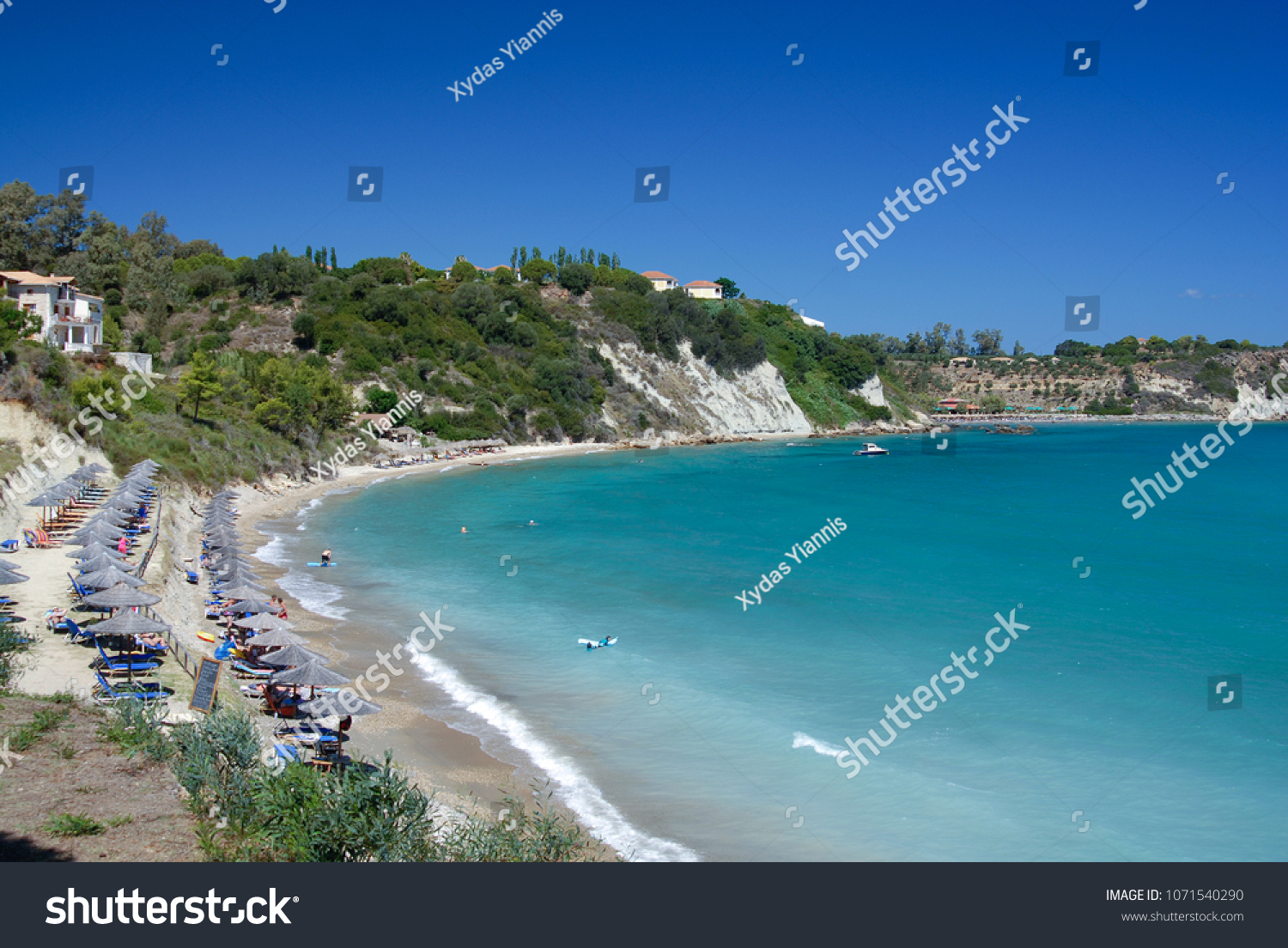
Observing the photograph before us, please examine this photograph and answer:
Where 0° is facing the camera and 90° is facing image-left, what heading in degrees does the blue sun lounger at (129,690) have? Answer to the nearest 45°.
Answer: approximately 270°

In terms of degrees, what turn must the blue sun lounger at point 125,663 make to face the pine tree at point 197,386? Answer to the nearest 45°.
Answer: approximately 90° to its left

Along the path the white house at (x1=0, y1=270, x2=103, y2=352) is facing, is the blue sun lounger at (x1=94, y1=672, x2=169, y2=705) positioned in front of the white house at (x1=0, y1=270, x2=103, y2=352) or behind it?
in front

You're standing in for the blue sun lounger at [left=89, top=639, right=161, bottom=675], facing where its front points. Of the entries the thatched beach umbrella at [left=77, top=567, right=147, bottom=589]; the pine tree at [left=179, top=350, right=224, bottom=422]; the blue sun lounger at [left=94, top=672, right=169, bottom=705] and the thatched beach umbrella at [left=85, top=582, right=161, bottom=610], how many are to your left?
3

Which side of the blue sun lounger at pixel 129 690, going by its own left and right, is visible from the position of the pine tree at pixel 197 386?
left

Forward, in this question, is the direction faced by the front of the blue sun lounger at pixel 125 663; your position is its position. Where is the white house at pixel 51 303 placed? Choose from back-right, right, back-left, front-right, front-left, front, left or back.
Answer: left

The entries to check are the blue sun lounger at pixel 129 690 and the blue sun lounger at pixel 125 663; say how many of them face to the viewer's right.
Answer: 2

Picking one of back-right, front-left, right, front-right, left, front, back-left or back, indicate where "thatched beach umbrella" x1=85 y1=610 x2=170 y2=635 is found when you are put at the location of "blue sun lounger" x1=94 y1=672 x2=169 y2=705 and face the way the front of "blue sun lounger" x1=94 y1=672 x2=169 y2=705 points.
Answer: left

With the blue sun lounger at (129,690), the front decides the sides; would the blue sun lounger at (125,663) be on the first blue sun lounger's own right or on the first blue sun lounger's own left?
on the first blue sun lounger's own left

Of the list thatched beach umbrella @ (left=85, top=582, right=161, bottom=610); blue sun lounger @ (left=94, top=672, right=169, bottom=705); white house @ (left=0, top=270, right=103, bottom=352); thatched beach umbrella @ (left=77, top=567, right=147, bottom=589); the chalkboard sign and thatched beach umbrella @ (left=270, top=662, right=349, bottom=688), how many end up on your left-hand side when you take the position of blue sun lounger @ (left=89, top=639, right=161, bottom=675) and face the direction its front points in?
3

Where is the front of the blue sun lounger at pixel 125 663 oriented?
to the viewer's right

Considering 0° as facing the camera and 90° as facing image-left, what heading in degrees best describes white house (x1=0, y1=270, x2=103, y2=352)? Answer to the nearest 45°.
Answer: approximately 315°
